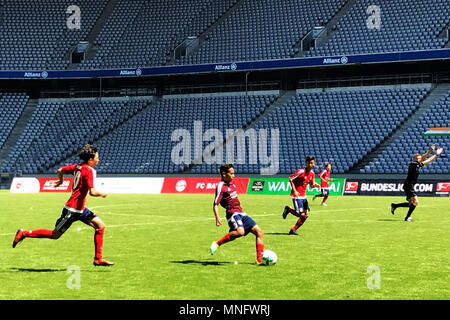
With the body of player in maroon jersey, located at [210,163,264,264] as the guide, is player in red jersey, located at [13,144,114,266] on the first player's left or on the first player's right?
on the first player's right

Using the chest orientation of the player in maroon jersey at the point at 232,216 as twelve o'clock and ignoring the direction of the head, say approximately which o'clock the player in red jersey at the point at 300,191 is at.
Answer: the player in red jersey at the point at 300,191 is roughly at 8 o'clock from the player in maroon jersey at the point at 232,216.

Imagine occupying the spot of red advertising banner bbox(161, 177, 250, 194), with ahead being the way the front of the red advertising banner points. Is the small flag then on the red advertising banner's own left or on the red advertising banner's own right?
on the red advertising banner's own left

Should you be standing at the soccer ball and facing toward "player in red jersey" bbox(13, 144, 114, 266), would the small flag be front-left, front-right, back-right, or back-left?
back-right

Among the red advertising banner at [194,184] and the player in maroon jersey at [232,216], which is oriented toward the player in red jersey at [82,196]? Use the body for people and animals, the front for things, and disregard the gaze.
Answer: the red advertising banner

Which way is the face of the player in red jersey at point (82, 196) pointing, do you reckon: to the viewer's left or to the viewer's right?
to the viewer's right

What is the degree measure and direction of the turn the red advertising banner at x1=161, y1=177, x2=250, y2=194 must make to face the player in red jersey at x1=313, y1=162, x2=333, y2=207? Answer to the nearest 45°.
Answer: approximately 45° to its left

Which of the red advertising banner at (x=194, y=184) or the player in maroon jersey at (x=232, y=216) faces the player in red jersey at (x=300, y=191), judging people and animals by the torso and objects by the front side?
the red advertising banner
